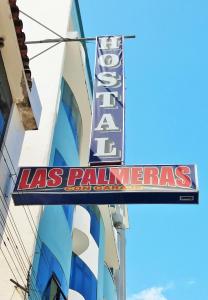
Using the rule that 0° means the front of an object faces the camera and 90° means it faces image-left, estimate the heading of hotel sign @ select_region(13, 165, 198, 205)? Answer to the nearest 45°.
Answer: approximately 0°

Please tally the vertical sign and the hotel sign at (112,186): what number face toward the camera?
2
